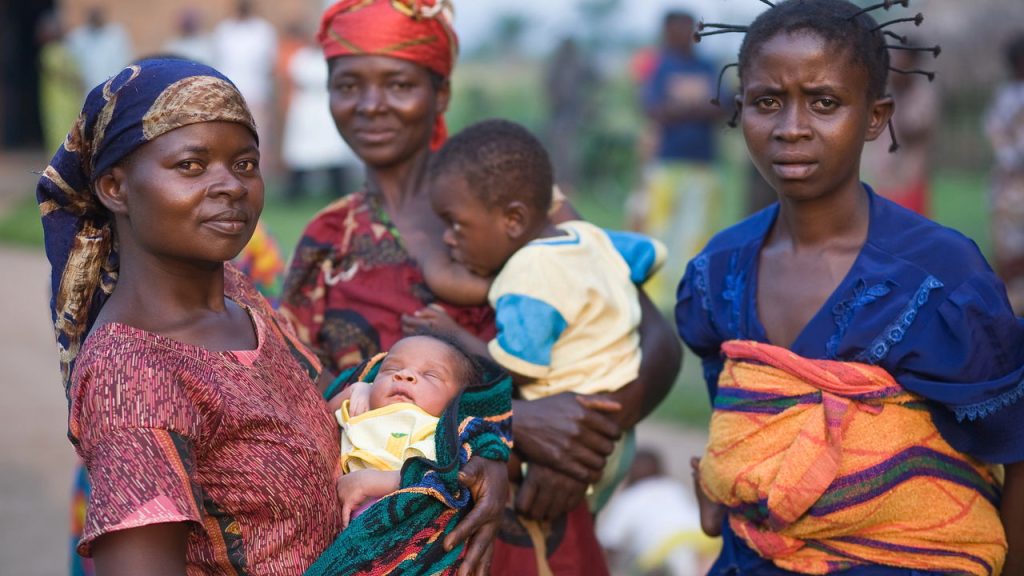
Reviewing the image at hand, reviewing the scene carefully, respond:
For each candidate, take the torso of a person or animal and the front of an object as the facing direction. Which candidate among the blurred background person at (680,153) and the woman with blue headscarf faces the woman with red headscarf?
the blurred background person

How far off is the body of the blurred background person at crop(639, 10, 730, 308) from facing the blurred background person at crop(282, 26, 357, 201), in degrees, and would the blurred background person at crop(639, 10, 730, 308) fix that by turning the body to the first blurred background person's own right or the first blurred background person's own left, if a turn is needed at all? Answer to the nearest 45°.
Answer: approximately 135° to the first blurred background person's own right

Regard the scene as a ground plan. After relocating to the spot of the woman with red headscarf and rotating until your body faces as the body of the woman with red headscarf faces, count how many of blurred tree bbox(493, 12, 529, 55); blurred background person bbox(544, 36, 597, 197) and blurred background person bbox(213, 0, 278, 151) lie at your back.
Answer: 3

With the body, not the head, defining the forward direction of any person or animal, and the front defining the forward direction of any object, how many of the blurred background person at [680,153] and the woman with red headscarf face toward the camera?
2

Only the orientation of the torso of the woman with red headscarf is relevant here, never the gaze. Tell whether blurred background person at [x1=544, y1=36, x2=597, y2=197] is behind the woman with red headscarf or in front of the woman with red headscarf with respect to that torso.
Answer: behind

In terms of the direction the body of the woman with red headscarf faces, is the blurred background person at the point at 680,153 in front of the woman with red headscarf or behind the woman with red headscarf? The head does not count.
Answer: behind

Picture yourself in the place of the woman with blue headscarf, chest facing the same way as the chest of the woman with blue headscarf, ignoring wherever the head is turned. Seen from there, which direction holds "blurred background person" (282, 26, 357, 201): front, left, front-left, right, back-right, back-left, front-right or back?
back-left

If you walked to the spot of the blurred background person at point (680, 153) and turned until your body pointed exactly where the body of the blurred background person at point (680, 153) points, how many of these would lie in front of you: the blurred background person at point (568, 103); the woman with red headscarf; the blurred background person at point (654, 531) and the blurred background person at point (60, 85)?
2

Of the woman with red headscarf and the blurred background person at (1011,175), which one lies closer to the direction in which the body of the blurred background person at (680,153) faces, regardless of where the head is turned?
the woman with red headscarf

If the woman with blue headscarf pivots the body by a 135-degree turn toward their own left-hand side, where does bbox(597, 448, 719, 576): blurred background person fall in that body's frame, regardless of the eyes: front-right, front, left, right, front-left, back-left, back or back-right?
front-right
